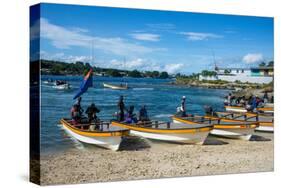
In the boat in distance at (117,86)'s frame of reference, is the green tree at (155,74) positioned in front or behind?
behind

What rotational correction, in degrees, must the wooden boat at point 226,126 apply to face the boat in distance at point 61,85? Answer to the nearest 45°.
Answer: approximately 180°

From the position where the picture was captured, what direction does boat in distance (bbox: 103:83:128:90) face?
facing to the left of the viewer

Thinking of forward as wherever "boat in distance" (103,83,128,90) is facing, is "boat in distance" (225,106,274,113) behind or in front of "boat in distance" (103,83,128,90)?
behind

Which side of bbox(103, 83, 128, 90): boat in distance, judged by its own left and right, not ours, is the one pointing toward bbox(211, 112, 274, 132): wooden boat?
left
